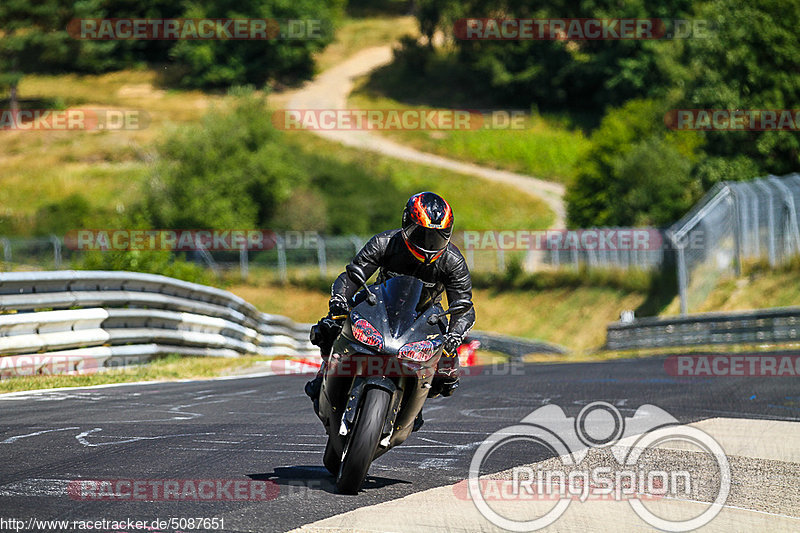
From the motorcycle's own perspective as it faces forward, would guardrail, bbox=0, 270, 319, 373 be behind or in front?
behind

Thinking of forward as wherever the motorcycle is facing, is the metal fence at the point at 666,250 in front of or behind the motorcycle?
behind

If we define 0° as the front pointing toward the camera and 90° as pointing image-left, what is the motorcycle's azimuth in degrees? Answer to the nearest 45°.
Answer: approximately 0°

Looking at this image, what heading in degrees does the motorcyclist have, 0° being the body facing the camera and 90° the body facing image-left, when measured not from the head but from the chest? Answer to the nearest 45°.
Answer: approximately 0°

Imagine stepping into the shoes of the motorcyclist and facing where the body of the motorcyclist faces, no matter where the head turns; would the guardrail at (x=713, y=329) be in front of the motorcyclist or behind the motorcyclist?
behind

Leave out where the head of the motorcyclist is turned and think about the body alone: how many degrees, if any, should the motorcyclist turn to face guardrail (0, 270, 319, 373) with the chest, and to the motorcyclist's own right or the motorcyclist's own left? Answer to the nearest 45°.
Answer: approximately 135° to the motorcyclist's own right
